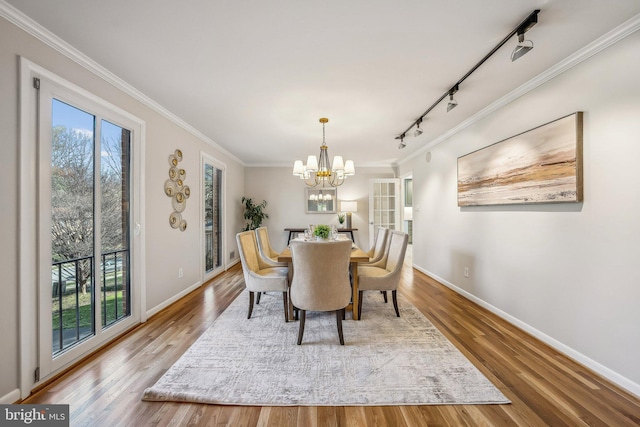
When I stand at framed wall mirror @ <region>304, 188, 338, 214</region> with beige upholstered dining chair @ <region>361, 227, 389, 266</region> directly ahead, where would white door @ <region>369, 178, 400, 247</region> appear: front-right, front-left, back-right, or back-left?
front-left

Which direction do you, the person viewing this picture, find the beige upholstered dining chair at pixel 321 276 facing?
facing away from the viewer

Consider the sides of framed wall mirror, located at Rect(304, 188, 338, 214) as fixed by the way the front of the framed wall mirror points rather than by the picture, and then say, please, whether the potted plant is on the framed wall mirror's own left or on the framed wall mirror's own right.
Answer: on the framed wall mirror's own right

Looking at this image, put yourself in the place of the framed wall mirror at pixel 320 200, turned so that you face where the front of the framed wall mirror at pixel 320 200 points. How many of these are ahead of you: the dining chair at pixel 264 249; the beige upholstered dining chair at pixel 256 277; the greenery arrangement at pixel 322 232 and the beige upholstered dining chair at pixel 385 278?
4

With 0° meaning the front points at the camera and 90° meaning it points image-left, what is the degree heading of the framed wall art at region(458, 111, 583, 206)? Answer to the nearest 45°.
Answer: approximately 45°

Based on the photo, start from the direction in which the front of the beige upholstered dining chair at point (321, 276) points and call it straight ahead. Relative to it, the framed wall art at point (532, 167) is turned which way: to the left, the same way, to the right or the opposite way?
to the left

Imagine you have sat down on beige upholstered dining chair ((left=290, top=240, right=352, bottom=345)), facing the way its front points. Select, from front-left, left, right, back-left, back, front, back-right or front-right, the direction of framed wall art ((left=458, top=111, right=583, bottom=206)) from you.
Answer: right

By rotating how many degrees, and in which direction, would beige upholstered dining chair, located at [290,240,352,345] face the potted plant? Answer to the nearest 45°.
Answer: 0° — it already faces it

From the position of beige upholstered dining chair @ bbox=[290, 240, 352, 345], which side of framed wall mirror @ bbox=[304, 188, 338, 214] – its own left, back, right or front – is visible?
front

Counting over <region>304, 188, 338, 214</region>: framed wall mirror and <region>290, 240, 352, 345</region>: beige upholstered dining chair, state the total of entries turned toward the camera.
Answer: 1

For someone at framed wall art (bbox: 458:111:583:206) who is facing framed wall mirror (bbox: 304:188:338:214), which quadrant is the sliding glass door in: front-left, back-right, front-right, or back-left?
front-left

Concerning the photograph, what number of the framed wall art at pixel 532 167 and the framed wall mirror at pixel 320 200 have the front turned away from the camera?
0

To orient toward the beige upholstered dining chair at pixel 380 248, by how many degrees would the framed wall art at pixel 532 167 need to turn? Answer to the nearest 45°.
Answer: approximately 45° to its right

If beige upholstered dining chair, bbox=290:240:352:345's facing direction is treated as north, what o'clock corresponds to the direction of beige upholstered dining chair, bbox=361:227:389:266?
beige upholstered dining chair, bbox=361:227:389:266 is roughly at 1 o'clock from beige upholstered dining chair, bbox=290:240:352:345.

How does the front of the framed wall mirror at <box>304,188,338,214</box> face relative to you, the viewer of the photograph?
facing the viewer

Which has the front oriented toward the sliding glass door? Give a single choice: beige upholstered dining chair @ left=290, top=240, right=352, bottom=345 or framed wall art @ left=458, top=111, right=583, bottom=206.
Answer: the framed wall art

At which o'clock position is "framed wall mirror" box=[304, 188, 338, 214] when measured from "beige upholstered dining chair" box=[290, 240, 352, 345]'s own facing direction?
The framed wall mirror is roughly at 12 o'clock from the beige upholstered dining chair.

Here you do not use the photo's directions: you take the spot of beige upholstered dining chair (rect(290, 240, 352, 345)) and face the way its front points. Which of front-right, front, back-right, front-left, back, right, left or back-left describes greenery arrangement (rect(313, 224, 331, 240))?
front

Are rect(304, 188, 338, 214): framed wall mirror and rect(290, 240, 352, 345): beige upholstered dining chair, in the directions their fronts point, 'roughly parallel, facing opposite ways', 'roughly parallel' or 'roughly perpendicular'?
roughly parallel, facing opposite ways

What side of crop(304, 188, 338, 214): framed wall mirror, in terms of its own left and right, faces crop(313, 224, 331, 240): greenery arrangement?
front

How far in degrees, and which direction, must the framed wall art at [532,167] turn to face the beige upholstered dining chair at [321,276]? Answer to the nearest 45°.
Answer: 0° — it already faces it
